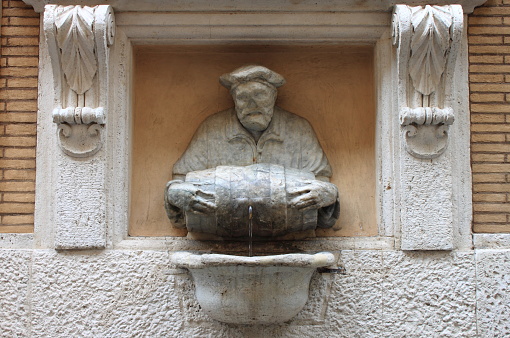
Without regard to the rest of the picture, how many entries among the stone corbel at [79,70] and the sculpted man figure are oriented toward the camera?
2

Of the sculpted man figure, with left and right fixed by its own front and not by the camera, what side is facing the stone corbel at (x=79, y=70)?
right

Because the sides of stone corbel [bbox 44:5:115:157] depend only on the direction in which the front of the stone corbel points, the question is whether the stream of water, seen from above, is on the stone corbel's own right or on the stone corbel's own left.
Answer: on the stone corbel's own left

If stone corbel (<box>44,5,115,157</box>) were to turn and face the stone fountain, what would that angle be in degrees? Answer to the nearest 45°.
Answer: approximately 90° to its left

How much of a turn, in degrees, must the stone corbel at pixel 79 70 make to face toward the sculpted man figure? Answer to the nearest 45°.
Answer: approximately 90° to its left

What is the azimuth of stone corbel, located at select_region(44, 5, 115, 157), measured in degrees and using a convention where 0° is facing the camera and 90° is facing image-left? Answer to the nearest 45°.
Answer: approximately 0°

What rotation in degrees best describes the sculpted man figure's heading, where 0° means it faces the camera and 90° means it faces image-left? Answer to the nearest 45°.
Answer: approximately 0°
